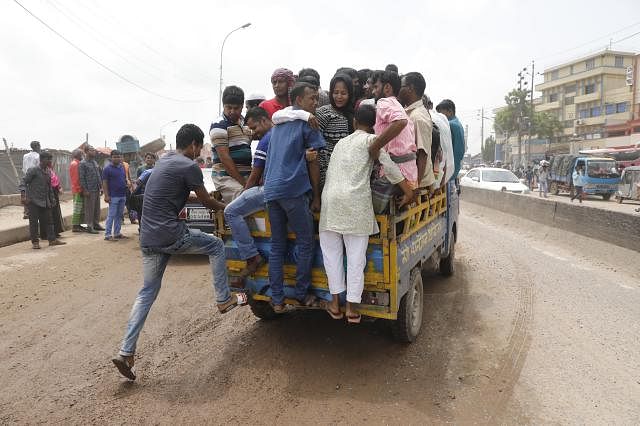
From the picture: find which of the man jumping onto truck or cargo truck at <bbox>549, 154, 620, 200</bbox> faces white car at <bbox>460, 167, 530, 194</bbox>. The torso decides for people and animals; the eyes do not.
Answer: the man jumping onto truck

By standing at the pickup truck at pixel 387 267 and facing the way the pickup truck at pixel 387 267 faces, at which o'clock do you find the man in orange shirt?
The man in orange shirt is roughly at 9 o'clock from the pickup truck.

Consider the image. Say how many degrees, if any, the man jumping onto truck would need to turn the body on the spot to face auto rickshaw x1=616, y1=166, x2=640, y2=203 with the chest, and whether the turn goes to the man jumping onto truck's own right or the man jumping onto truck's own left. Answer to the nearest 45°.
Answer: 0° — they already face it

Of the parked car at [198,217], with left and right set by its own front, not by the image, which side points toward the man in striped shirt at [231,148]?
back

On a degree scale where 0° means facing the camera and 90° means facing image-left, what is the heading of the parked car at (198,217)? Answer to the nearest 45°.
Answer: approximately 180°

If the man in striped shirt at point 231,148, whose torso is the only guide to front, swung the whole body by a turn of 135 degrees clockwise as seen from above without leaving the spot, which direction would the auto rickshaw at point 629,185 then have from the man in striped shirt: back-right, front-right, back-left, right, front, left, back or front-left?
back-right

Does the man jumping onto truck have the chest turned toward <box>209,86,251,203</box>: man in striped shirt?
yes

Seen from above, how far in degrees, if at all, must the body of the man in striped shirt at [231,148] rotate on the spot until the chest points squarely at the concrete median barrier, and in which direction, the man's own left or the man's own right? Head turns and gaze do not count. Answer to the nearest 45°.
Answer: approximately 90° to the man's own left

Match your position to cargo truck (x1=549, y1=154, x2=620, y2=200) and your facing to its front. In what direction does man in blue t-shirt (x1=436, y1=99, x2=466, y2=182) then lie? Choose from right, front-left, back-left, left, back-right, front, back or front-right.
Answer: front-right

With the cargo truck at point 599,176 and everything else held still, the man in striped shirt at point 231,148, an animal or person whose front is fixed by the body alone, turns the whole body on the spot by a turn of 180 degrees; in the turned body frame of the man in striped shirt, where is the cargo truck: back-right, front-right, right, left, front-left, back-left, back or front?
right

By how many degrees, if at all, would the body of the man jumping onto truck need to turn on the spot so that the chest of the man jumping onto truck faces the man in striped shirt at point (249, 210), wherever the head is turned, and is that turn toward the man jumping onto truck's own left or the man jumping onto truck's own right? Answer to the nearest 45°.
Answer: approximately 45° to the man jumping onto truck's own right
